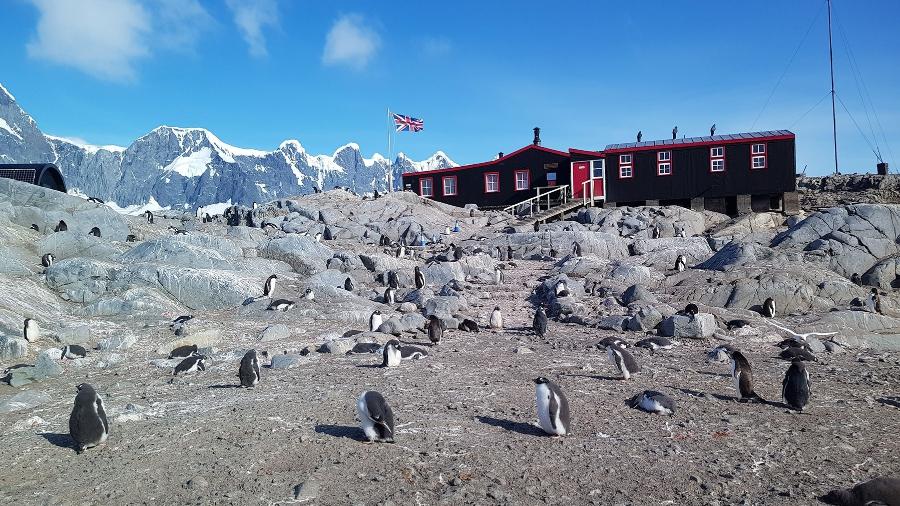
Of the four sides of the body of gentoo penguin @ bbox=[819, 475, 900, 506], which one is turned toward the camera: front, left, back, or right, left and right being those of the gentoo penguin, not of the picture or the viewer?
left

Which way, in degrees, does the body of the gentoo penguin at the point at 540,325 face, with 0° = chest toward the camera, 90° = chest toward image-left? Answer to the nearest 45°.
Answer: approximately 180°

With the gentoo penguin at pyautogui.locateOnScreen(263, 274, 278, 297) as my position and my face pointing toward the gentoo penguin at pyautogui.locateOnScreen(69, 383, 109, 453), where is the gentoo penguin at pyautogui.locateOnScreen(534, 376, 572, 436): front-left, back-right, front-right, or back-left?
front-left

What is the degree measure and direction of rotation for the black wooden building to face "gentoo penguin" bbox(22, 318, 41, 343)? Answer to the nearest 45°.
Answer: approximately 45° to its right

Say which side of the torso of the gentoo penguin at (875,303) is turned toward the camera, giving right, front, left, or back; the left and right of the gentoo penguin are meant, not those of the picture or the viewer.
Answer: left

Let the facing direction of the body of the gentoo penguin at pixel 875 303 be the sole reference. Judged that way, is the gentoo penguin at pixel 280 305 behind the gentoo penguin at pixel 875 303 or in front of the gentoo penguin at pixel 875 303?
in front

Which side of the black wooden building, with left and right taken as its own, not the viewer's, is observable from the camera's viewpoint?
front

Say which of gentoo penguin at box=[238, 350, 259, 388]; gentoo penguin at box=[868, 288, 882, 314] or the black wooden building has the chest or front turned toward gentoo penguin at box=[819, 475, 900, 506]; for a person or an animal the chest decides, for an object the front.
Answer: the black wooden building

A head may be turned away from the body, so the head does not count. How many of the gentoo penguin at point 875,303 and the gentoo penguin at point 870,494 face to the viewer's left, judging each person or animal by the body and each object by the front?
2

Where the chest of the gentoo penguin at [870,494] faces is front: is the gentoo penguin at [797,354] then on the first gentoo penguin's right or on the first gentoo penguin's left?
on the first gentoo penguin's right

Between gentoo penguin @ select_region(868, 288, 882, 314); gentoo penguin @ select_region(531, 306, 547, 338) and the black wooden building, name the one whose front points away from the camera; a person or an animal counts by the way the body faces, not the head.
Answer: gentoo penguin @ select_region(531, 306, 547, 338)

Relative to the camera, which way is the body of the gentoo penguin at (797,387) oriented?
away from the camera

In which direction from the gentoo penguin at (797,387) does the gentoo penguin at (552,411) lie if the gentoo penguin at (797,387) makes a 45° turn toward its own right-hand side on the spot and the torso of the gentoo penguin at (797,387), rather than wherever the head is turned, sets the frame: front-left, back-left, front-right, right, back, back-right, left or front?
back

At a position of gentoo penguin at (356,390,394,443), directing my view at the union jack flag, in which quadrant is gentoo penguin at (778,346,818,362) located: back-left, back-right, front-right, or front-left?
front-right

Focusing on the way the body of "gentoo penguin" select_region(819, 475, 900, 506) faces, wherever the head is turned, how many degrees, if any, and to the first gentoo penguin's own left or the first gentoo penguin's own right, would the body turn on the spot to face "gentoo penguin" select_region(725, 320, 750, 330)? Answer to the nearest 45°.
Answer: approximately 90° to the first gentoo penguin's own right

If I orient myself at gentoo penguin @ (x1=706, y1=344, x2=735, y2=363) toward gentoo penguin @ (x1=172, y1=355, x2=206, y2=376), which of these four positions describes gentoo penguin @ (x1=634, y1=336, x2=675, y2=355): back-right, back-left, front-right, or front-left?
front-right

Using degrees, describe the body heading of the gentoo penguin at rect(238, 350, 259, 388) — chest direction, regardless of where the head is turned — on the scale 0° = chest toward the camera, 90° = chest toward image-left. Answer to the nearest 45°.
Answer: approximately 225°
